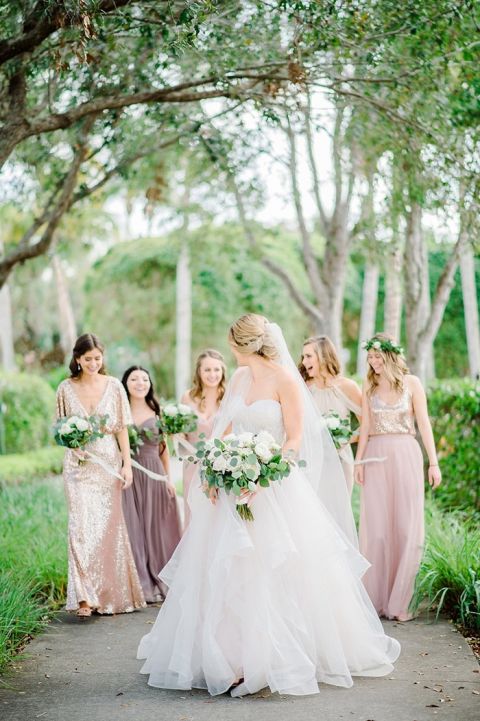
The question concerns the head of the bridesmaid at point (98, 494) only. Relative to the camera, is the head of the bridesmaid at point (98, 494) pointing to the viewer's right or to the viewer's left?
to the viewer's right

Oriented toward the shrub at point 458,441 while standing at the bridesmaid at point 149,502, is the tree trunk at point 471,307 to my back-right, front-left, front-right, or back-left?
front-left

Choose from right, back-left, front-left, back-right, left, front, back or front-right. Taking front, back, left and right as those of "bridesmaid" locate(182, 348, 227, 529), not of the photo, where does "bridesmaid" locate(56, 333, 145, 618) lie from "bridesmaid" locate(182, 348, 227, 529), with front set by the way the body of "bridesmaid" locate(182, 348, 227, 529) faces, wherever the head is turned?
front-right

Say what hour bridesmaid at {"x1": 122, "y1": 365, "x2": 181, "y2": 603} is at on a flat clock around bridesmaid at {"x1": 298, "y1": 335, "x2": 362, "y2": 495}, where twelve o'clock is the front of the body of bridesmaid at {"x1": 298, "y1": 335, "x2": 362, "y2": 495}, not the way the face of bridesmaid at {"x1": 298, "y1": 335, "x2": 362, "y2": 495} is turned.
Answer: bridesmaid at {"x1": 122, "y1": 365, "x2": 181, "y2": 603} is roughly at 2 o'clock from bridesmaid at {"x1": 298, "y1": 335, "x2": 362, "y2": 495}.

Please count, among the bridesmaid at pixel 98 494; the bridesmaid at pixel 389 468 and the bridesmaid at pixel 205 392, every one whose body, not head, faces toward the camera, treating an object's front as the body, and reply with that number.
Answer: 3

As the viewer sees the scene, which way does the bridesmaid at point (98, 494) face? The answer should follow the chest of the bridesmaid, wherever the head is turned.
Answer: toward the camera

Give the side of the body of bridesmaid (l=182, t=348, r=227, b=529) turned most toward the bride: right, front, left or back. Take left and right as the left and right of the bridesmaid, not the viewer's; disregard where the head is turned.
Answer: front

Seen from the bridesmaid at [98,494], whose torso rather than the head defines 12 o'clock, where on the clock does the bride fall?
The bride is roughly at 11 o'clock from the bridesmaid.

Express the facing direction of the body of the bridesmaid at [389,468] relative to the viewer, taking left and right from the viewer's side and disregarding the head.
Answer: facing the viewer

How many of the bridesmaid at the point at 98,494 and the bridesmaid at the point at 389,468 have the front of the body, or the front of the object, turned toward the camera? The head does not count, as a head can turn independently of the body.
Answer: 2

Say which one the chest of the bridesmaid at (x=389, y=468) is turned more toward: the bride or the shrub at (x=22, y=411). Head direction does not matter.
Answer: the bride

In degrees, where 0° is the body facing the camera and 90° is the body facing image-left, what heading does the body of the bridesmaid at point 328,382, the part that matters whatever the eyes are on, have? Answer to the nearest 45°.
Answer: approximately 45°
